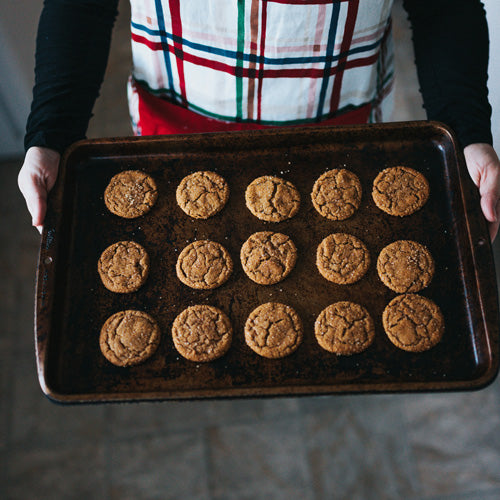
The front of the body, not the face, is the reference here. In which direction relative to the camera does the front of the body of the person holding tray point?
toward the camera
